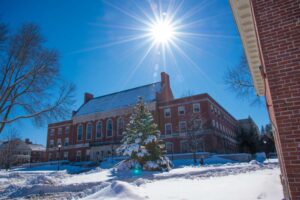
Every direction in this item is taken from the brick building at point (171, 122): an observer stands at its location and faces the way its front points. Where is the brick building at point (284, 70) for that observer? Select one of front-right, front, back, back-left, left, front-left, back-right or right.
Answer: front-left

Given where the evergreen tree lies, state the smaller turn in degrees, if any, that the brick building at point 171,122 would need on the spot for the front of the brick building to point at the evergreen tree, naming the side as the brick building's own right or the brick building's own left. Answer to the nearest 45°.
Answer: approximately 45° to the brick building's own left

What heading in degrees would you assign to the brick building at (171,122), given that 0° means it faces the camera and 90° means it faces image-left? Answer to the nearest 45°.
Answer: approximately 45°
